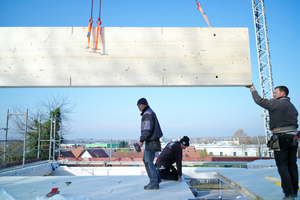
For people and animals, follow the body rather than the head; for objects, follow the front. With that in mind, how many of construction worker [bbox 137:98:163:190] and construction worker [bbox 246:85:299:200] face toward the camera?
0

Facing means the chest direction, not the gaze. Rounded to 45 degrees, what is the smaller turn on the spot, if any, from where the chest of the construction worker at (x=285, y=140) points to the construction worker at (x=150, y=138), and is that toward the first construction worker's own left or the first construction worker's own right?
approximately 45° to the first construction worker's own left

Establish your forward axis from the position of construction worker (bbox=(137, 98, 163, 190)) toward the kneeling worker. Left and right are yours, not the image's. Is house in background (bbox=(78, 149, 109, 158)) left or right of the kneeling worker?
left

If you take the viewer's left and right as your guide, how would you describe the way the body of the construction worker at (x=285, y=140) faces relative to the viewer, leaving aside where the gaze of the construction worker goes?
facing away from the viewer and to the left of the viewer

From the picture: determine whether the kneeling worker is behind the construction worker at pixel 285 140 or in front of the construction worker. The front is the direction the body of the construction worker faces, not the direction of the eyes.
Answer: in front
